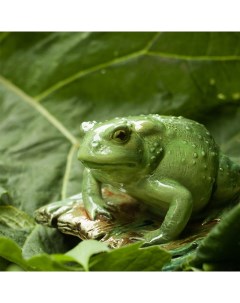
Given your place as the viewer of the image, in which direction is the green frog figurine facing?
facing the viewer and to the left of the viewer
